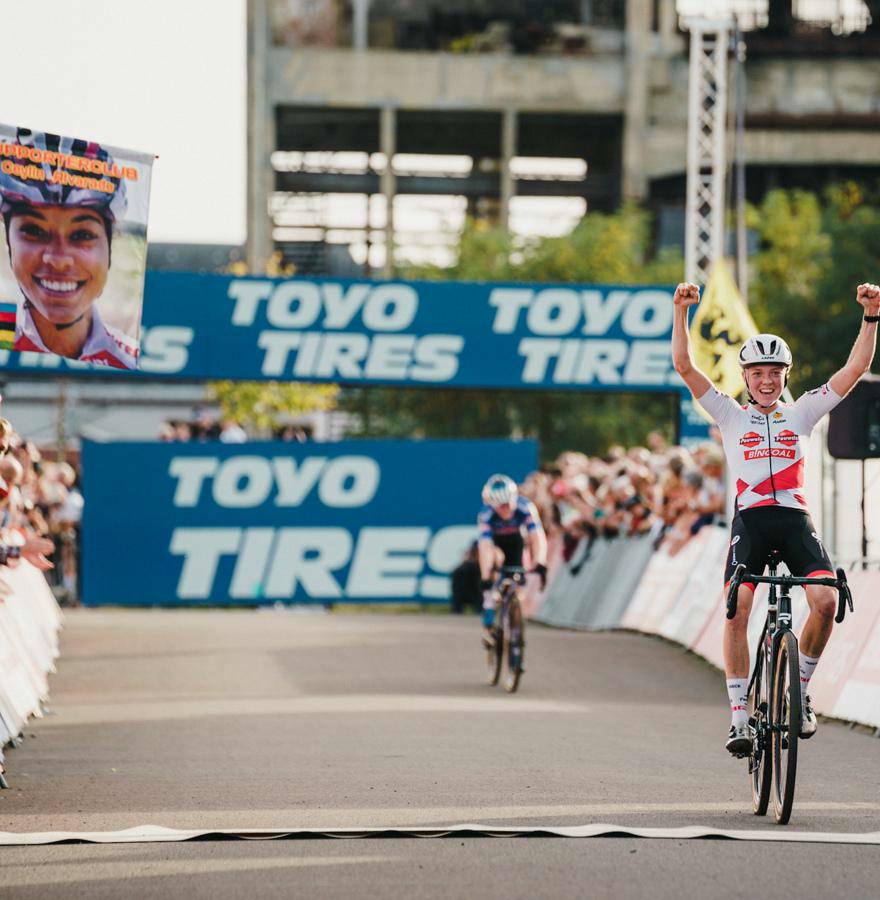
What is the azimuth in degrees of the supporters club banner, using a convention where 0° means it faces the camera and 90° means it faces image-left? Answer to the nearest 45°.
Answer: approximately 0°

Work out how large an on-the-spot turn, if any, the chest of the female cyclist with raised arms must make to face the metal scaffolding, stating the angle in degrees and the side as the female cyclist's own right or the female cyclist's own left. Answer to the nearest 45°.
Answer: approximately 180°

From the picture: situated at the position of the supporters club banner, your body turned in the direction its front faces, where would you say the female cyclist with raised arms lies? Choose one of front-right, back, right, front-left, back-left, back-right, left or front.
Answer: front-left

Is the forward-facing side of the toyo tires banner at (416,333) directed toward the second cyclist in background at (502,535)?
yes

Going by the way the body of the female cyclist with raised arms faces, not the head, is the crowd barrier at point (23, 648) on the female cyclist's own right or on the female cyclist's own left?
on the female cyclist's own right
